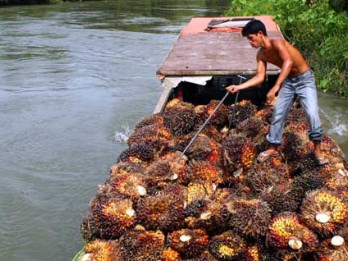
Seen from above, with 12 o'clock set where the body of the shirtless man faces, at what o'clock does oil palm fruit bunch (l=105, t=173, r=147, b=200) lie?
The oil palm fruit bunch is roughly at 12 o'clock from the shirtless man.

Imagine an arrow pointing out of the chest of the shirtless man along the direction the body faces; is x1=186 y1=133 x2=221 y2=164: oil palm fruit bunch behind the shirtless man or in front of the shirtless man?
in front

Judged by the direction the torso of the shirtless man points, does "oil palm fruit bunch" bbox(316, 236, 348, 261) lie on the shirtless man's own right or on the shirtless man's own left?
on the shirtless man's own left

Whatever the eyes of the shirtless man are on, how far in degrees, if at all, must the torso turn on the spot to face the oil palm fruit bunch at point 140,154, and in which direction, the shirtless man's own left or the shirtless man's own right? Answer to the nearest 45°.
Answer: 0° — they already face it

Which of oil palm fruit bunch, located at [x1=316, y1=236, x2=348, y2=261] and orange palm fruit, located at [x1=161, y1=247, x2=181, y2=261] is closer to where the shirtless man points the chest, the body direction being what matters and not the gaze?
the orange palm fruit

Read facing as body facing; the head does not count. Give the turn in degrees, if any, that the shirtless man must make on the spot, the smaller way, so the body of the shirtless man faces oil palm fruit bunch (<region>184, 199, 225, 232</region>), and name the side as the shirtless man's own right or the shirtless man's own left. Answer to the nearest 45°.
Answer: approximately 45° to the shirtless man's own left

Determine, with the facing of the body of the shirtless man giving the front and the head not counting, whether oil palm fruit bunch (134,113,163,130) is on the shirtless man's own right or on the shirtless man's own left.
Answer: on the shirtless man's own right

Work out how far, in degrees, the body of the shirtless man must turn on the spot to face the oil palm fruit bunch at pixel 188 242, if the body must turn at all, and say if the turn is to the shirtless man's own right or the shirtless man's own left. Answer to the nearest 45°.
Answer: approximately 45° to the shirtless man's own left

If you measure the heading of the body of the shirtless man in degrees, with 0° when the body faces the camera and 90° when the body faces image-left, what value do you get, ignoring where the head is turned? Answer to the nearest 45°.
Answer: approximately 45°

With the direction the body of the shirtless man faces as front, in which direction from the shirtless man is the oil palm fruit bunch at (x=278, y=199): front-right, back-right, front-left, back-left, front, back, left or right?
front-left

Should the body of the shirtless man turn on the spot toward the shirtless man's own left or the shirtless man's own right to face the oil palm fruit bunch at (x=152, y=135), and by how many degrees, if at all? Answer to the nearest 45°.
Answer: approximately 45° to the shirtless man's own right

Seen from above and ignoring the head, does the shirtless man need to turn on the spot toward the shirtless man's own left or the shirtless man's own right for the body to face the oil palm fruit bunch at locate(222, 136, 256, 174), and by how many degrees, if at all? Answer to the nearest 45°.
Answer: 0° — they already face it

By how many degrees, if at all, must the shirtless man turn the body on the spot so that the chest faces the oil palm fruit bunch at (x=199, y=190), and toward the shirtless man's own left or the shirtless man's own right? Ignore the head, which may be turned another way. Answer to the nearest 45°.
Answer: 0° — they already face it

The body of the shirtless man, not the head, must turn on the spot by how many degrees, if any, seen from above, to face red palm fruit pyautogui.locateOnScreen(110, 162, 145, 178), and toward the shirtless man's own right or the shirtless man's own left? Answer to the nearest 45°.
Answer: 0° — they already face it
